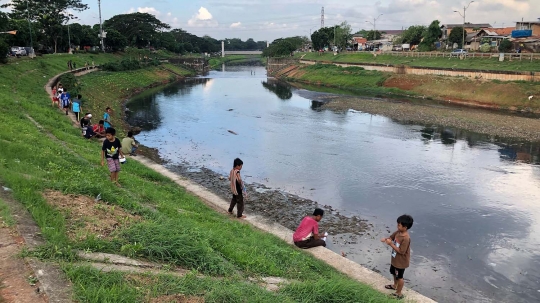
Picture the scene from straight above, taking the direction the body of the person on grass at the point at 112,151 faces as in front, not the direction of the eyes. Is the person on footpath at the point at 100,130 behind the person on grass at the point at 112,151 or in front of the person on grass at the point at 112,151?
behind

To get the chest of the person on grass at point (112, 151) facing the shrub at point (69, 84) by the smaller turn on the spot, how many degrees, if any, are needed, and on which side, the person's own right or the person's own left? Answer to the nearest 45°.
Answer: approximately 180°

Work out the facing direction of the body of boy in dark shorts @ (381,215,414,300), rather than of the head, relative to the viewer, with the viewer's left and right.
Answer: facing the viewer and to the left of the viewer

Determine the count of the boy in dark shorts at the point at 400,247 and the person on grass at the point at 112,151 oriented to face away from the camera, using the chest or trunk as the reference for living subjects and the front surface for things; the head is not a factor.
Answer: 0

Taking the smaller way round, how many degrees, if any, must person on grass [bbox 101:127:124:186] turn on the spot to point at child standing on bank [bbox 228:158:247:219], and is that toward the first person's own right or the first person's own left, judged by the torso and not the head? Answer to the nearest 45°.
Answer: approximately 90° to the first person's own left

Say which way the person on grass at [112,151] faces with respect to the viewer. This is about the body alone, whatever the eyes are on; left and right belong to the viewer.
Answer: facing the viewer

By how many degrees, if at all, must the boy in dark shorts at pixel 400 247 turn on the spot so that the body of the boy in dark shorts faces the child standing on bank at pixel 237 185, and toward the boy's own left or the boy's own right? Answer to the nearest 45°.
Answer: approximately 90° to the boy's own right

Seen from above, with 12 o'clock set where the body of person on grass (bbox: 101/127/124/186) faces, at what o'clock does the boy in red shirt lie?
The boy in red shirt is roughly at 10 o'clock from the person on grass.

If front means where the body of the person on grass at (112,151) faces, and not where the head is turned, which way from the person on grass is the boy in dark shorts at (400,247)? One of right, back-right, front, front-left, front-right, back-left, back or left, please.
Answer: front-left

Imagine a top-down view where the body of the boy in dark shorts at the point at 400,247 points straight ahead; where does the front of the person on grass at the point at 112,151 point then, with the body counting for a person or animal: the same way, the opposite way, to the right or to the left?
to the left
